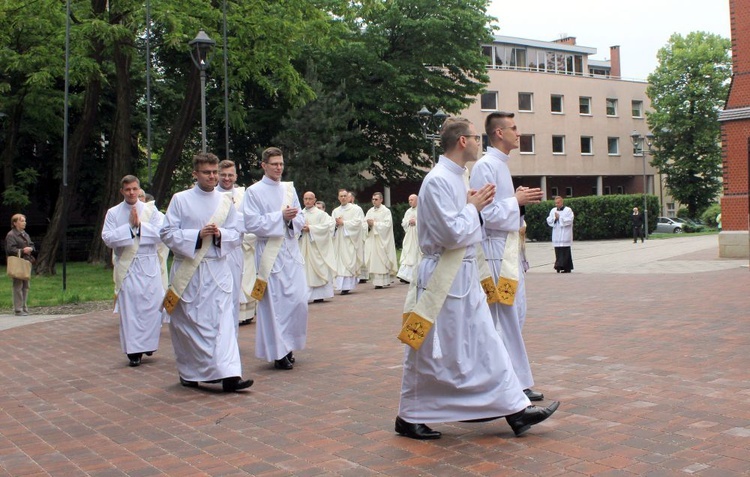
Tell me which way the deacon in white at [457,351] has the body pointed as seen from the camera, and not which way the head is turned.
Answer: to the viewer's right

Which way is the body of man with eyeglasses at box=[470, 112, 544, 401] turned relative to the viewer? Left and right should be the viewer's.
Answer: facing to the right of the viewer

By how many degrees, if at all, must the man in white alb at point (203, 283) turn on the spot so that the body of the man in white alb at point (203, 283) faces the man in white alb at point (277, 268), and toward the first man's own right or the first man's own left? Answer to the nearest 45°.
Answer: approximately 90° to the first man's own left

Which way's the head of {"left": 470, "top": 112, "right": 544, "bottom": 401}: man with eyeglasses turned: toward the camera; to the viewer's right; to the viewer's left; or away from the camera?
to the viewer's right

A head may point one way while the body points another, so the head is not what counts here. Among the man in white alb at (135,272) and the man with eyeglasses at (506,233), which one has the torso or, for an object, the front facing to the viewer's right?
the man with eyeglasses

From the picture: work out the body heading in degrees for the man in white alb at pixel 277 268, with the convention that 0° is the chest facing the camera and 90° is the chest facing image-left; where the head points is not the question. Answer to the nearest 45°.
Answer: approximately 315°

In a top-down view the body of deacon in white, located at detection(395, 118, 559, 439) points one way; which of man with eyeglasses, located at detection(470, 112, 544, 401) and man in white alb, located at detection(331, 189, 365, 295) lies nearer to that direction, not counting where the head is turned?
the man with eyeglasses

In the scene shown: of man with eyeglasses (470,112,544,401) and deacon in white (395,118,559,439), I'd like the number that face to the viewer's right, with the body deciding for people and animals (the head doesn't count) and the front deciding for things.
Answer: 2

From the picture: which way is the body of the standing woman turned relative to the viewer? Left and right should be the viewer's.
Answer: facing the viewer and to the right of the viewer

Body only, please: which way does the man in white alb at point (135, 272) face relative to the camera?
toward the camera

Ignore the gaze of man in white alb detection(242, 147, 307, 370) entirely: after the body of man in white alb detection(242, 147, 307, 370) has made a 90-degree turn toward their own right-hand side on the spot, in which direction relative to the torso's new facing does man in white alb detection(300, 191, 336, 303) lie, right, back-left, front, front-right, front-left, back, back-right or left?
back-right

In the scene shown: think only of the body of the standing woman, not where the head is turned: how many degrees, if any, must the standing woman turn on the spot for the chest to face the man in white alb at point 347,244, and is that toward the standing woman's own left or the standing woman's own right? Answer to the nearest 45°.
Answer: approximately 45° to the standing woman's own left
